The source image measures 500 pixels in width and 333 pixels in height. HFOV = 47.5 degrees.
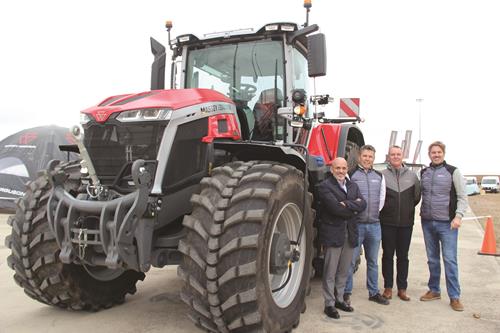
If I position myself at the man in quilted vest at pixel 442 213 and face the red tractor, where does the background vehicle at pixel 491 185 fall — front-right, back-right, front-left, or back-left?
back-right

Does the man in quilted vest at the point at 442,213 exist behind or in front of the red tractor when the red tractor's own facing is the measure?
behind

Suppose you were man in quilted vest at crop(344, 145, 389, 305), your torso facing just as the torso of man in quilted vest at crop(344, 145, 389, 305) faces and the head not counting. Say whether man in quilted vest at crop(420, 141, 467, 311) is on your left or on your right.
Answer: on your left

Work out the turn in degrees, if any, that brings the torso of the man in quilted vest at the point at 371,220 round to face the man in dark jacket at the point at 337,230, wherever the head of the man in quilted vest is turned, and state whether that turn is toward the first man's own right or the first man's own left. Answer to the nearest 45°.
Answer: approximately 45° to the first man's own right

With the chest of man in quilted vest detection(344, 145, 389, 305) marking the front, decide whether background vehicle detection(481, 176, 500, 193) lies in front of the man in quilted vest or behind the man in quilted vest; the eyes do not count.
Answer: behind

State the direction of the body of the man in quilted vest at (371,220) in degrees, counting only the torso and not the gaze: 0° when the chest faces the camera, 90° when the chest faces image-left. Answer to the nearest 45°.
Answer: approximately 0°

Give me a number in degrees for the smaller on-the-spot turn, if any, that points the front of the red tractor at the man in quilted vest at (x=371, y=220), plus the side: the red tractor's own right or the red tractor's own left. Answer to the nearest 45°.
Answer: approximately 90° to the red tractor's own left

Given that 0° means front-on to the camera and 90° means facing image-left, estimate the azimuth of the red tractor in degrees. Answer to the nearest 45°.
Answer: approximately 45°

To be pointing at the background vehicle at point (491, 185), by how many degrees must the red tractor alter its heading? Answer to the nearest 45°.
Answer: approximately 180°

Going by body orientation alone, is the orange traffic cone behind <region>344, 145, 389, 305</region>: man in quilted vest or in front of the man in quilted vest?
behind
